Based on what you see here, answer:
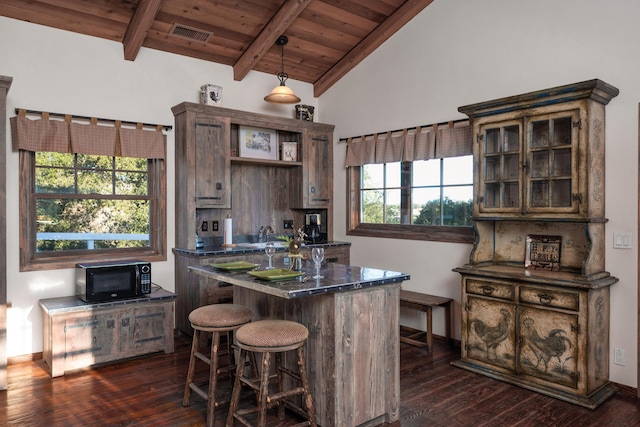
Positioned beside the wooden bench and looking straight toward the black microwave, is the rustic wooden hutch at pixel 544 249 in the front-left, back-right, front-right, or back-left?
back-left

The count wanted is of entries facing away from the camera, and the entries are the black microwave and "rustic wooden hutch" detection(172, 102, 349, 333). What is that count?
0

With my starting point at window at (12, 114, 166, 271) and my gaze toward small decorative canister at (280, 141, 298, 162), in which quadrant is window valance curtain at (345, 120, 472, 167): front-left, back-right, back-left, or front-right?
front-right

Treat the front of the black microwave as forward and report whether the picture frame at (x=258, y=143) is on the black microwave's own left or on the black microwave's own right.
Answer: on the black microwave's own left

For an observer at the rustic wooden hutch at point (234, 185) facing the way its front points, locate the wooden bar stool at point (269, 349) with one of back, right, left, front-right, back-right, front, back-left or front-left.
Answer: front-right

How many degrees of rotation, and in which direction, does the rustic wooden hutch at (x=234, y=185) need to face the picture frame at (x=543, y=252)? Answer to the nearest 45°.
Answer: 0° — it already faces it

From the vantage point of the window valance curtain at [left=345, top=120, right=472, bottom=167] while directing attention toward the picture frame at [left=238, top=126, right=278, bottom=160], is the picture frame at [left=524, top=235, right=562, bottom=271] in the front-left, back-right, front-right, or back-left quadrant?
back-left

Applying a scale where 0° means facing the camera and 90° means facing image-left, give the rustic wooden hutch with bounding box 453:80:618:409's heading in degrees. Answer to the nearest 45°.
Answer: approximately 45°

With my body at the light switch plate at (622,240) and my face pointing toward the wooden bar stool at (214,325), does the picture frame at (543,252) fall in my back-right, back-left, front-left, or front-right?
front-right

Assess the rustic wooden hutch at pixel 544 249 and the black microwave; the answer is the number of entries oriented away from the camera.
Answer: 0

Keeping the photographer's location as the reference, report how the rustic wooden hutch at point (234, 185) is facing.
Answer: facing the viewer and to the right of the viewer

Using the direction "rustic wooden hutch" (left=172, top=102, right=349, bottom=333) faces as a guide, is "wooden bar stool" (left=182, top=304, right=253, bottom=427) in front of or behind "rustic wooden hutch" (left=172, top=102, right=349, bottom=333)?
in front

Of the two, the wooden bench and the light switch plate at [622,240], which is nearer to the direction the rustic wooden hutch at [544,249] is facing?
the wooden bench
